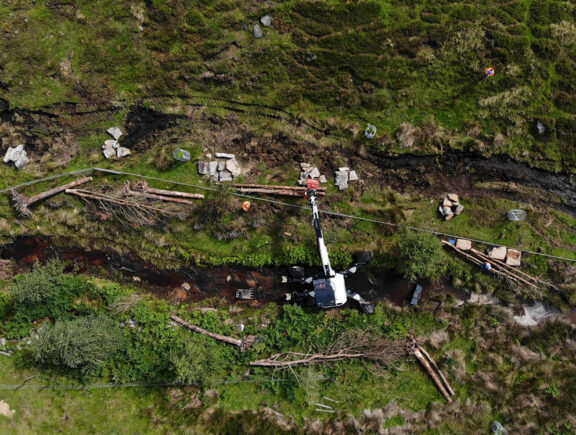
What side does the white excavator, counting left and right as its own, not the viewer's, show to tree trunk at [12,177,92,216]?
left

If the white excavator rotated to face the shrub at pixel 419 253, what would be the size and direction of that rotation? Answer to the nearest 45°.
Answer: approximately 90° to its right

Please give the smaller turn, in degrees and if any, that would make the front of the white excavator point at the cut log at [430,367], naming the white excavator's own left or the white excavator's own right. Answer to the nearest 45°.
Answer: approximately 90° to the white excavator's own right

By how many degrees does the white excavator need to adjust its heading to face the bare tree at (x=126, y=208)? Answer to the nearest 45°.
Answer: approximately 90° to its left

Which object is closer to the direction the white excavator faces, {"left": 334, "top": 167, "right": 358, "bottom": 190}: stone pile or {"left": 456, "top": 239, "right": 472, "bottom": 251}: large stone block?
the stone pile

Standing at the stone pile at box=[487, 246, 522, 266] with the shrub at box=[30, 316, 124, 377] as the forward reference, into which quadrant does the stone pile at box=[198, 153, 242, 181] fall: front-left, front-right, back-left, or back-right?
front-right

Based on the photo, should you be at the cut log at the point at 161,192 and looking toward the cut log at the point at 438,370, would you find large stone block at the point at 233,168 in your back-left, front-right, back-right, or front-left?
front-left

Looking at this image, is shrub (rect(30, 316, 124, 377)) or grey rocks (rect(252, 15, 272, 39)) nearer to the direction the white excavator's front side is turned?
the grey rocks

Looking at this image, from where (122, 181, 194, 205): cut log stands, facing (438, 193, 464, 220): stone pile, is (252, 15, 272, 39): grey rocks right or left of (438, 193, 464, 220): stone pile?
left

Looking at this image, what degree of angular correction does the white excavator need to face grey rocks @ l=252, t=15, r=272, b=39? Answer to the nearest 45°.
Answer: approximately 45° to its left

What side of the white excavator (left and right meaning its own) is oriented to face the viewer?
back
